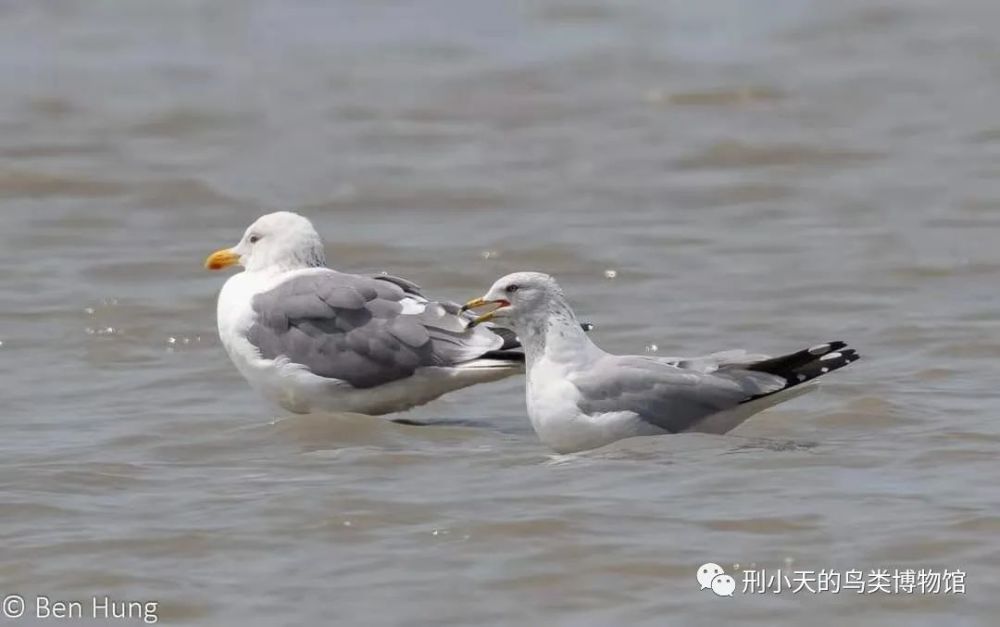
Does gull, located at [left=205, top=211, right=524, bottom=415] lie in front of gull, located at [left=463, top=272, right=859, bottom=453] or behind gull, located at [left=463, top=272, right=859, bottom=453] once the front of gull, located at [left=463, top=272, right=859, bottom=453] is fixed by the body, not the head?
in front

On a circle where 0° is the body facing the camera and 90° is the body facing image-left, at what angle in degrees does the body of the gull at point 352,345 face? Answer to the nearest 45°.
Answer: approximately 90°

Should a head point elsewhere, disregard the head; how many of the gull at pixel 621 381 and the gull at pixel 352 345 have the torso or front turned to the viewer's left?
2

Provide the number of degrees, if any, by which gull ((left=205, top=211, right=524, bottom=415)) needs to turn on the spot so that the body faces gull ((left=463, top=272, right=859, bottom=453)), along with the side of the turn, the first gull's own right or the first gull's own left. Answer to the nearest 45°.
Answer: approximately 135° to the first gull's own left

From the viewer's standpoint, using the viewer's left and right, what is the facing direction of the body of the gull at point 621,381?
facing to the left of the viewer

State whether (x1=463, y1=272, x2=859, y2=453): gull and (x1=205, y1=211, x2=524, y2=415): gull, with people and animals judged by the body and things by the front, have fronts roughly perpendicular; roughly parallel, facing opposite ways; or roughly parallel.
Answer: roughly parallel
